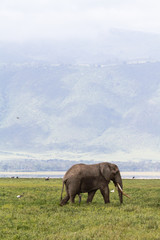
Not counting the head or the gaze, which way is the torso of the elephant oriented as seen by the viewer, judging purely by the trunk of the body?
to the viewer's right
